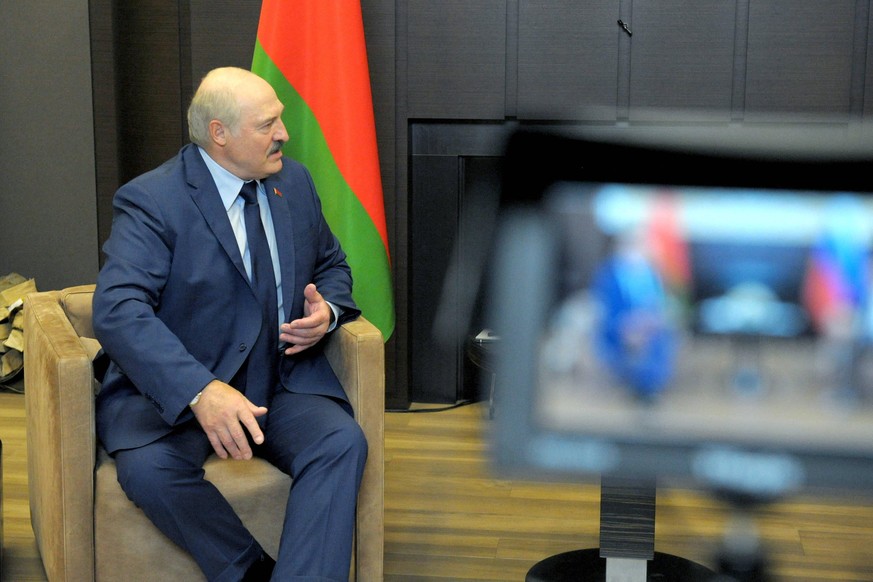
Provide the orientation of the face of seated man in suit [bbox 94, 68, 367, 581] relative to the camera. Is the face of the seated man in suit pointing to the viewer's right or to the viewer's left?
to the viewer's right

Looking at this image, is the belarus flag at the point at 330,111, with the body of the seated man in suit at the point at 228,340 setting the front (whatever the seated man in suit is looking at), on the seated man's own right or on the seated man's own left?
on the seated man's own left

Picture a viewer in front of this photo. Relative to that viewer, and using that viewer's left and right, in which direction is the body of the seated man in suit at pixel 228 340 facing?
facing the viewer and to the right of the viewer
